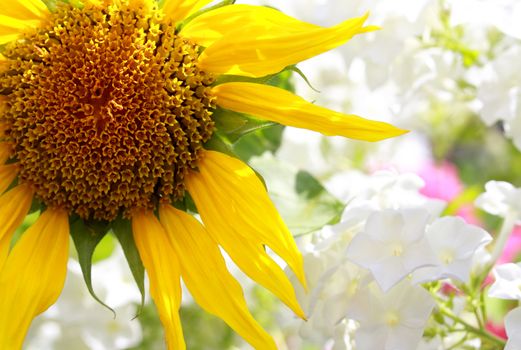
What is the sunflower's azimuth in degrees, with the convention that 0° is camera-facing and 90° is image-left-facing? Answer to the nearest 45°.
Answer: approximately 0°

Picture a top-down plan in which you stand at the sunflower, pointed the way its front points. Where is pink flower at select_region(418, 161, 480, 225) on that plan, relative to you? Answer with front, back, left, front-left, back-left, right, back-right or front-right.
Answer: back-left
